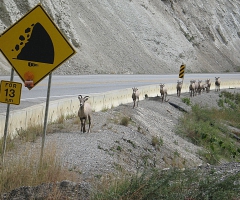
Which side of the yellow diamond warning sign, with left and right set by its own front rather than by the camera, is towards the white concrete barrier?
back

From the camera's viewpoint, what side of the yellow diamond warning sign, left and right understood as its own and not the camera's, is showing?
front
